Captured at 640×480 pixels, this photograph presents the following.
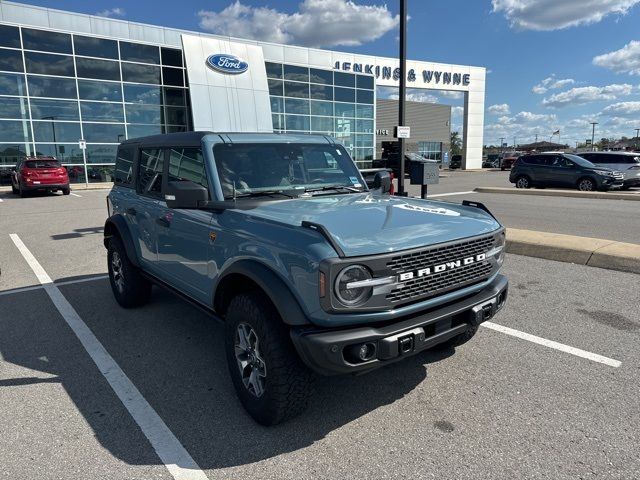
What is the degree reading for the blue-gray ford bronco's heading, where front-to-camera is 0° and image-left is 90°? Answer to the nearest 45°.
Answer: approximately 315°

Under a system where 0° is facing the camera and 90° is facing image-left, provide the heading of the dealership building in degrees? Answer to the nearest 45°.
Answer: approximately 315°

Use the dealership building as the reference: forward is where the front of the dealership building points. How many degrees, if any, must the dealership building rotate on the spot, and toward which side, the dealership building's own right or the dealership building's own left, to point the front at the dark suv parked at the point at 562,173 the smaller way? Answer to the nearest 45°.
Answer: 0° — it already faces it

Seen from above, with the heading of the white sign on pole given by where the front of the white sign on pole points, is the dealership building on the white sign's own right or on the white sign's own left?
on the white sign's own right

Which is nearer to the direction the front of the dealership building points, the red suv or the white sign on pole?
the white sign on pole

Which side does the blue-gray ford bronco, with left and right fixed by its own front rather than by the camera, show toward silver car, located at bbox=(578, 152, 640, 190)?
left

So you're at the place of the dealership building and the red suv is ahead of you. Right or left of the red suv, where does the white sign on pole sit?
left

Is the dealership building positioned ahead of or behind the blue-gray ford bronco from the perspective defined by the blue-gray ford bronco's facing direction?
behind

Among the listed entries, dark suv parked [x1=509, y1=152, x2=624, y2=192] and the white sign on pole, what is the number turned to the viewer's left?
0

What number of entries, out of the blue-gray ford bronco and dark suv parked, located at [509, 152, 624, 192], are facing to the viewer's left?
0

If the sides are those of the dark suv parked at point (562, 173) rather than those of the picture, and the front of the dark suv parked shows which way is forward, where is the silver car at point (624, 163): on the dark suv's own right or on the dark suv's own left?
on the dark suv's own left

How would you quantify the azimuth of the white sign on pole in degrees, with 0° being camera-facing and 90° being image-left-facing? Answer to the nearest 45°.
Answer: approximately 0°

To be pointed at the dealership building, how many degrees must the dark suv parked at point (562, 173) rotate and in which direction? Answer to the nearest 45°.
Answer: approximately 135° to its right

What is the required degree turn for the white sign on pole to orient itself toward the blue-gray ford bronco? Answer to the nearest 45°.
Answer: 0° — it already faces it

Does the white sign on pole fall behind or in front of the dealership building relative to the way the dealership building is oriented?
in front
